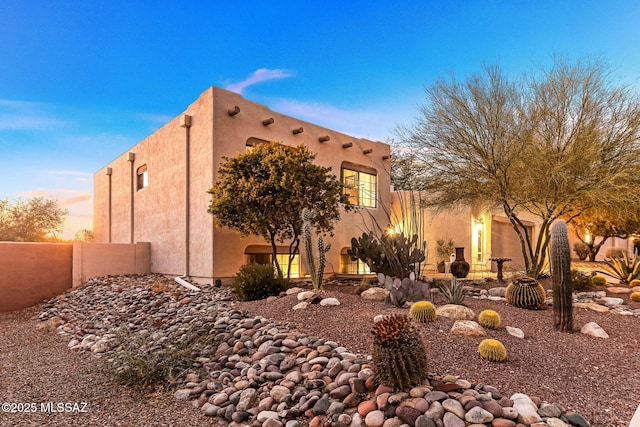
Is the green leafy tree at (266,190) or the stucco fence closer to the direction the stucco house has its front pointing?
the green leafy tree

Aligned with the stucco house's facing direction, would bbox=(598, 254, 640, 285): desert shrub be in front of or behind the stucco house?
in front

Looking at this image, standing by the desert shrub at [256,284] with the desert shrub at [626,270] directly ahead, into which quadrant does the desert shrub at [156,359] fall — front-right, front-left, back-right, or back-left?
back-right

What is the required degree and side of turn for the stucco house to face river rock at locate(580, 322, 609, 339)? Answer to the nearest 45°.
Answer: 0° — it already faces it

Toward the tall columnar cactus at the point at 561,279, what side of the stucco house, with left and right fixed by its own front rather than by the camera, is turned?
front

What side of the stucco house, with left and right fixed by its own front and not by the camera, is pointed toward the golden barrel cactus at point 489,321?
front

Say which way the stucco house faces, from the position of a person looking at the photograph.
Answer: facing the viewer and to the right of the viewer

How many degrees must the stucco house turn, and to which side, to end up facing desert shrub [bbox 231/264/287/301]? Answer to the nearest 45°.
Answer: approximately 45° to its right

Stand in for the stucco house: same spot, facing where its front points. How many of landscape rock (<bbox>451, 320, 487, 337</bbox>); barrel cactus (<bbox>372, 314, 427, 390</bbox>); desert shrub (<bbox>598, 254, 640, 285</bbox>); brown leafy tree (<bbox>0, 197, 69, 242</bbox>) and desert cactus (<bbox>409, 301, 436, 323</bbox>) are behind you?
1

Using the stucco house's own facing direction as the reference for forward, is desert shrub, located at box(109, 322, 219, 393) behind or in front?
in front
